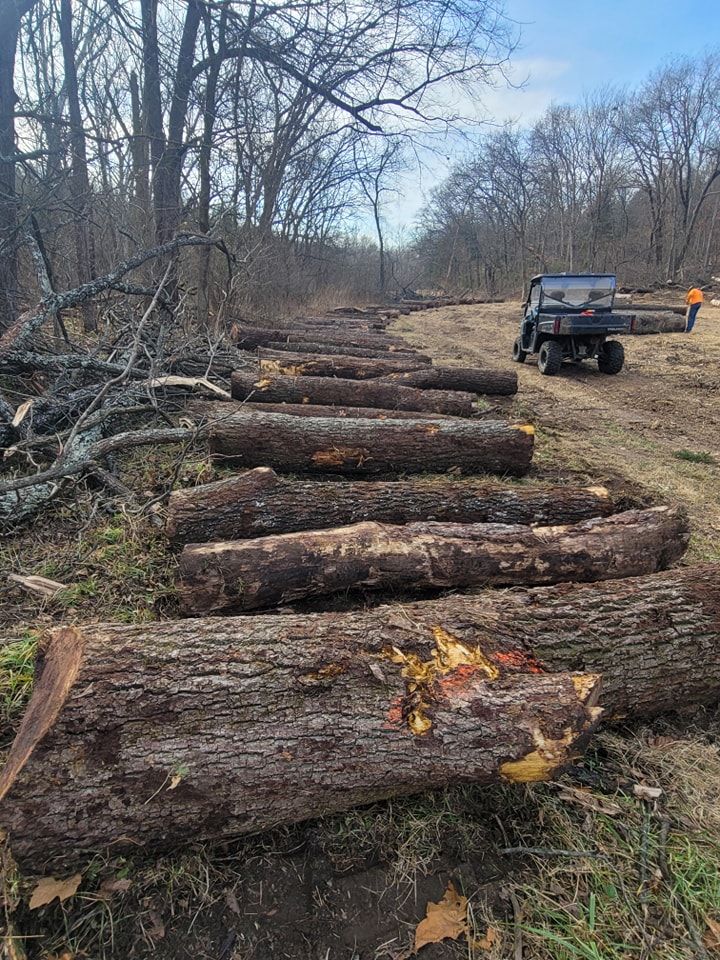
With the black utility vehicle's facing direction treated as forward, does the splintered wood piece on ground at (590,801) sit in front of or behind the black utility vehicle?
behind

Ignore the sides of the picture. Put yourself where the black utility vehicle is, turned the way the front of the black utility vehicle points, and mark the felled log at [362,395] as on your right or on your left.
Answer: on your left

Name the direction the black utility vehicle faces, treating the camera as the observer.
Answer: facing away from the viewer and to the left of the viewer

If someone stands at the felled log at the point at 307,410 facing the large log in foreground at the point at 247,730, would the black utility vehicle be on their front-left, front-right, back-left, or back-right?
back-left

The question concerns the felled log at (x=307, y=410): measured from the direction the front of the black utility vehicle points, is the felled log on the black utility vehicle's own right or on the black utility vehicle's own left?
on the black utility vehicle's own left

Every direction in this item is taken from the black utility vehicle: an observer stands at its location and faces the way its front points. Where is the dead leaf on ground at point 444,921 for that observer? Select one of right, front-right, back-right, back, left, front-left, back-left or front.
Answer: back-left

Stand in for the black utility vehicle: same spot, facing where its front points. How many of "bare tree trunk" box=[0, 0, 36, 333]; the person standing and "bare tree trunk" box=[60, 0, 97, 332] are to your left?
2

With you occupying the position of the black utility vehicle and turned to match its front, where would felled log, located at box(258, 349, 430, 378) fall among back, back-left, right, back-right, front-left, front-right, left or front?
left

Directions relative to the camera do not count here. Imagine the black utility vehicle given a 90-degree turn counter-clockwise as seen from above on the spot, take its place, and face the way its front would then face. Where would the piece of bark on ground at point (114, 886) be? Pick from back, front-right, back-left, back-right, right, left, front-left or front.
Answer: front-left

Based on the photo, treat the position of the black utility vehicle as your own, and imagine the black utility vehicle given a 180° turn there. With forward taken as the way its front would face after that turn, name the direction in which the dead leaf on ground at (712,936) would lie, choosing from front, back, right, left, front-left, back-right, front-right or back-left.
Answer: front-right

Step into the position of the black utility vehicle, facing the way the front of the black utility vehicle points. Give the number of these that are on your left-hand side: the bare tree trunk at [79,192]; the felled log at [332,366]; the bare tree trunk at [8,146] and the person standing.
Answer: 3

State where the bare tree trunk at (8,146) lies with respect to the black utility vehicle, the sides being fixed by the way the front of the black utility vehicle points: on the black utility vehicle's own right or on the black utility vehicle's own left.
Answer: on the black utility vehicle's own left

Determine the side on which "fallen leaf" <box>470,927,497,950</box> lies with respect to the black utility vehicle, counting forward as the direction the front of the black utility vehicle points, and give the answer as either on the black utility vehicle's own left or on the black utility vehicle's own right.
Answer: on the black utility vehicle's own left
